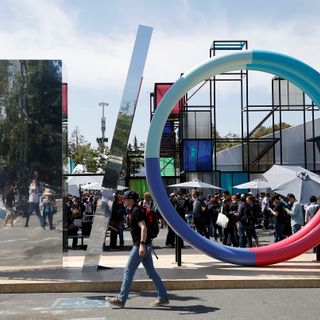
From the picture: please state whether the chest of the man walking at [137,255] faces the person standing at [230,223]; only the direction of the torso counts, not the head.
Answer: no

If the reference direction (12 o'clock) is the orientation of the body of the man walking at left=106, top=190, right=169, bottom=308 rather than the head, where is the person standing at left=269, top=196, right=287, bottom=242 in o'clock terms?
The person standing is roughly at 4 o'clock from the man walking.

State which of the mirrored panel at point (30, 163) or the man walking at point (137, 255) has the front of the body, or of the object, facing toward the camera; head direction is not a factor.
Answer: the mirrored panel

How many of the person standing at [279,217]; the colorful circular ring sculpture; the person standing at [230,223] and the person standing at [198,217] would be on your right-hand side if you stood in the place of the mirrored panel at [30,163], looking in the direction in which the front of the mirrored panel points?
0

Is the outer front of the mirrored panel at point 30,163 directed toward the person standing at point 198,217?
no

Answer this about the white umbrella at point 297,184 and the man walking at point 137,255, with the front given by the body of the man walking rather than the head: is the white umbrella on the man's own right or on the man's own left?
on the man's own right

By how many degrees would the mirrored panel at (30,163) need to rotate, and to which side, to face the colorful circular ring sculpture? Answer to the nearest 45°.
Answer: approximately 90° to its left

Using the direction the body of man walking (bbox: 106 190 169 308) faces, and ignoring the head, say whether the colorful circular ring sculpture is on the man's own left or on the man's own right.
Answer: on the man's own right

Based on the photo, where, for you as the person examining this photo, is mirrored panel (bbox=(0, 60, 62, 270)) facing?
facing the viewer

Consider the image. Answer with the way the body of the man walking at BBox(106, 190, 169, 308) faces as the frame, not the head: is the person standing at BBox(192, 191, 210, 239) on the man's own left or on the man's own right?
on the man's own right

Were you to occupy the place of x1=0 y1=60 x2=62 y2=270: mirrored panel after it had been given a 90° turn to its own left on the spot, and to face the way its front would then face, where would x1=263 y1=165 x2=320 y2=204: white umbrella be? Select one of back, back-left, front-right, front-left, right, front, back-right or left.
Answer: front-left

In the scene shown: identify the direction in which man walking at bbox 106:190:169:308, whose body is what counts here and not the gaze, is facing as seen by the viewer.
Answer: to the viewer's left
